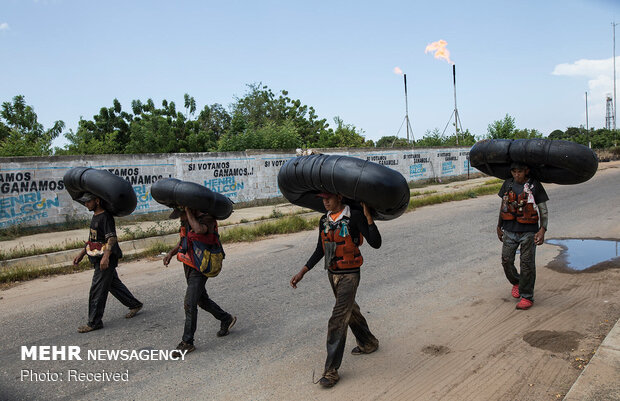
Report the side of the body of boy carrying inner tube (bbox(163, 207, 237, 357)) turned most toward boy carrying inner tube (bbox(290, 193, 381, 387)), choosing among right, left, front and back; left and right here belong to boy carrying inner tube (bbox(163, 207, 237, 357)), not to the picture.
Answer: left

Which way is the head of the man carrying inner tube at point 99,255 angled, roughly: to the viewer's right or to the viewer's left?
to the viewer's left

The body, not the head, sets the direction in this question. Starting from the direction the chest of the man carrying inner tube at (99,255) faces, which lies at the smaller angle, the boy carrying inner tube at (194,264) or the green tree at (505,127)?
the boy carrying inner tube

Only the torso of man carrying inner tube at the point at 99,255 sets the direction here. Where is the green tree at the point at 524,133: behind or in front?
behind

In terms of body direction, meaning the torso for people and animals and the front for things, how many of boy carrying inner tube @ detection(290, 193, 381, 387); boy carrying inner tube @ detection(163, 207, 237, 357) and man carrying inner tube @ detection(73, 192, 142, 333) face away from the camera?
0

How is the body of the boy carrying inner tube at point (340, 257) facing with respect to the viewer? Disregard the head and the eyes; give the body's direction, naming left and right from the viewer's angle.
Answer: facing the viewer and to the left of the viewer

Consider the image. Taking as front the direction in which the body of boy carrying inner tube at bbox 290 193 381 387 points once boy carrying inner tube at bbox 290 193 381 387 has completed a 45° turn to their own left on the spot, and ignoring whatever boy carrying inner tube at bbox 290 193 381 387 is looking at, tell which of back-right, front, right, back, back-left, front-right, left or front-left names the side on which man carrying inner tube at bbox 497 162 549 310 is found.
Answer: back-left

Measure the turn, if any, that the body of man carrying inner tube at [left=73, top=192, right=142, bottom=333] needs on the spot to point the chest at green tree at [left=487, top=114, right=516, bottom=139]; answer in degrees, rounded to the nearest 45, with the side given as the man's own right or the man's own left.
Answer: approximately 180°

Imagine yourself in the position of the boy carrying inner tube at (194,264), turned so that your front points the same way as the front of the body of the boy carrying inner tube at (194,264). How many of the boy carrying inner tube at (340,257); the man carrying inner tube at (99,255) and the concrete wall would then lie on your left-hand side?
1

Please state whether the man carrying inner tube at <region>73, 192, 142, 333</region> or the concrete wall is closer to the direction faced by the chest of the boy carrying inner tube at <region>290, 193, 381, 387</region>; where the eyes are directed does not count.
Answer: the man carrying inner tube

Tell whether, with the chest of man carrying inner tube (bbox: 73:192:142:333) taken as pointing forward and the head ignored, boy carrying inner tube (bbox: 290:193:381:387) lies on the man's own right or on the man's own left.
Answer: on the man's own left

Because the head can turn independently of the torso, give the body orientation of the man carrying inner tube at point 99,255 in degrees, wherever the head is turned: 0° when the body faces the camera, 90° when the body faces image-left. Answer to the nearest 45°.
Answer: approximately 45°

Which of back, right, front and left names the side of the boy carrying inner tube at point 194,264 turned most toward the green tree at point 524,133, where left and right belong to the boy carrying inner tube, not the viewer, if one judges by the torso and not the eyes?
back

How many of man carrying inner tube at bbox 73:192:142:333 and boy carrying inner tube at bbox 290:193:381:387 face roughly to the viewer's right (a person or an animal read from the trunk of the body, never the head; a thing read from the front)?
0

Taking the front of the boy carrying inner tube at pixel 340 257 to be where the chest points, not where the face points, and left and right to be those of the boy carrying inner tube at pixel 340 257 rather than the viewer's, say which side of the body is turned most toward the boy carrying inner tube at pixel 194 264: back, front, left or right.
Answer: right

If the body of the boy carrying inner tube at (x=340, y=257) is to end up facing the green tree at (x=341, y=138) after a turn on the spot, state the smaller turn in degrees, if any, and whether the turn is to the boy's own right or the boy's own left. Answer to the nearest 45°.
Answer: approximately 135° to the boy's own right

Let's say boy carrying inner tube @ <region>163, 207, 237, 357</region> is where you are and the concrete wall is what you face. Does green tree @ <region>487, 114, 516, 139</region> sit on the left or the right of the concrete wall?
right
